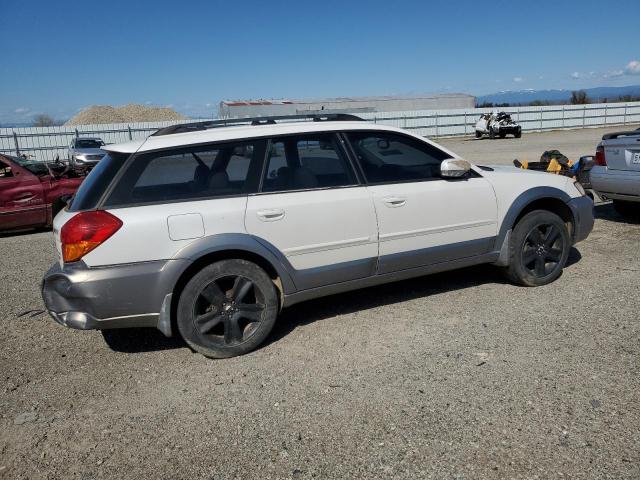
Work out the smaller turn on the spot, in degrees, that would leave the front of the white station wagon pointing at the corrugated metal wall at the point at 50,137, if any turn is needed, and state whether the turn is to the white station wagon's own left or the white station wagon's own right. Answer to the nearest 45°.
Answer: approximately 90° to the white station wagon's own left

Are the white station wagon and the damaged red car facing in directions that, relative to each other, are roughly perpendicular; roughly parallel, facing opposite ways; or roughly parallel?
roughly parallel

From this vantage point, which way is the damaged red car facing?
to the viewer's right

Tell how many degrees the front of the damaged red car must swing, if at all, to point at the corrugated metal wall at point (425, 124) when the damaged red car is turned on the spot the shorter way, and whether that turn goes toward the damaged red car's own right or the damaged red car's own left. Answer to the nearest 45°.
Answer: approximately 45° to the damaged red car's own left

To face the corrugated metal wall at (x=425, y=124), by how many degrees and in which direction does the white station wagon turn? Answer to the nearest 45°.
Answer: approximately 45° to its left

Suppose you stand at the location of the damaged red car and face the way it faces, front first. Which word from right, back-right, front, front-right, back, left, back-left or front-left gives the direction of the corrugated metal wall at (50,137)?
left

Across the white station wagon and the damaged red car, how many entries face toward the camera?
0

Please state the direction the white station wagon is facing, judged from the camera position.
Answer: facing away from the viewer and to the right of the viewer

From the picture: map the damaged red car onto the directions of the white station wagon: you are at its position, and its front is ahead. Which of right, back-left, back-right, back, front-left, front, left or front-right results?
left

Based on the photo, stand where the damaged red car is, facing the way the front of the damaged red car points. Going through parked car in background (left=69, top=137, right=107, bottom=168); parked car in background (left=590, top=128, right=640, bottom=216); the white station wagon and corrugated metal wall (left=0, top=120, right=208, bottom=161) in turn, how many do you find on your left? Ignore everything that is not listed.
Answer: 2

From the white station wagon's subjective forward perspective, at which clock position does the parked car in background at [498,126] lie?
The parked car in background is roughly at 11 o'clock from the white station wagon.

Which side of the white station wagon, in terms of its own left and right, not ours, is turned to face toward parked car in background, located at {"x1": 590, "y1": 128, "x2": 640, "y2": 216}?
front

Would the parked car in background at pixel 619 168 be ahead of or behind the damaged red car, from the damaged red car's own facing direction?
ahead
